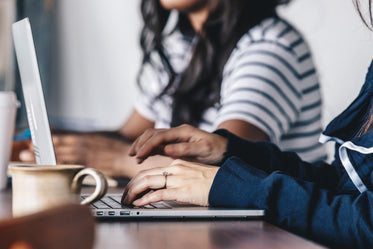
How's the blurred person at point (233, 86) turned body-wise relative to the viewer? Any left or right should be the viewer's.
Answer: facing the viewer and to the left of the viewer

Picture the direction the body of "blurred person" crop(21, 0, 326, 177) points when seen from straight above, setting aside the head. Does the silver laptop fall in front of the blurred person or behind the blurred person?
in front

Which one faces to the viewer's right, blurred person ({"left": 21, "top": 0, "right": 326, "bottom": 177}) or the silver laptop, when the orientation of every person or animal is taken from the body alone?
the silver laptop

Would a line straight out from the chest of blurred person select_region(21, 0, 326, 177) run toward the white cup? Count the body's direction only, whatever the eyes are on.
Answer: yes

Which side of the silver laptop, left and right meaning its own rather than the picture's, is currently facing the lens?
right

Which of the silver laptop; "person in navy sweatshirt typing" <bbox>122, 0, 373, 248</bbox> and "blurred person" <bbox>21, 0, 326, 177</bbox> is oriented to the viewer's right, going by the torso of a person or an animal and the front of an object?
the silver laptop

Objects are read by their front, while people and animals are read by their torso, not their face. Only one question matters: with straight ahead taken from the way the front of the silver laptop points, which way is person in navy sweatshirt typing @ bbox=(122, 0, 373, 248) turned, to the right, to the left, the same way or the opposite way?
the opposite way

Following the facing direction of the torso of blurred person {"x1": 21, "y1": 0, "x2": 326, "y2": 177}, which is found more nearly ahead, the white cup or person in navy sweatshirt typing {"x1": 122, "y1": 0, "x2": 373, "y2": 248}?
the white cup

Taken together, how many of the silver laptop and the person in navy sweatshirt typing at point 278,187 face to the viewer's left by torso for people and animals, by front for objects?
1

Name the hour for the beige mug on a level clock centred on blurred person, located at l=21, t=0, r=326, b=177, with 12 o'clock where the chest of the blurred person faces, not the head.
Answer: The beige mug is roughly at 11 o'clock from the blurred person.

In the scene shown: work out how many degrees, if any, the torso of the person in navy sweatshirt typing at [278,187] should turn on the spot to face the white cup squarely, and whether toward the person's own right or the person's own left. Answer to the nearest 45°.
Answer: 0° — they already face it

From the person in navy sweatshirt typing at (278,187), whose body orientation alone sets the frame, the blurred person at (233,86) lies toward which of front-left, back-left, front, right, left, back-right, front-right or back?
right

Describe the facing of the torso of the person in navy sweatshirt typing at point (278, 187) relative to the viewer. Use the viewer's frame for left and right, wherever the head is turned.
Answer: facing to the left of the viewer
